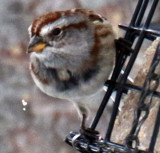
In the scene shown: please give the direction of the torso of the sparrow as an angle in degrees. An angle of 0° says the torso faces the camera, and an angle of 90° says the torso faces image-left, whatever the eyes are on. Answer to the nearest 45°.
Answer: approximately 45°
